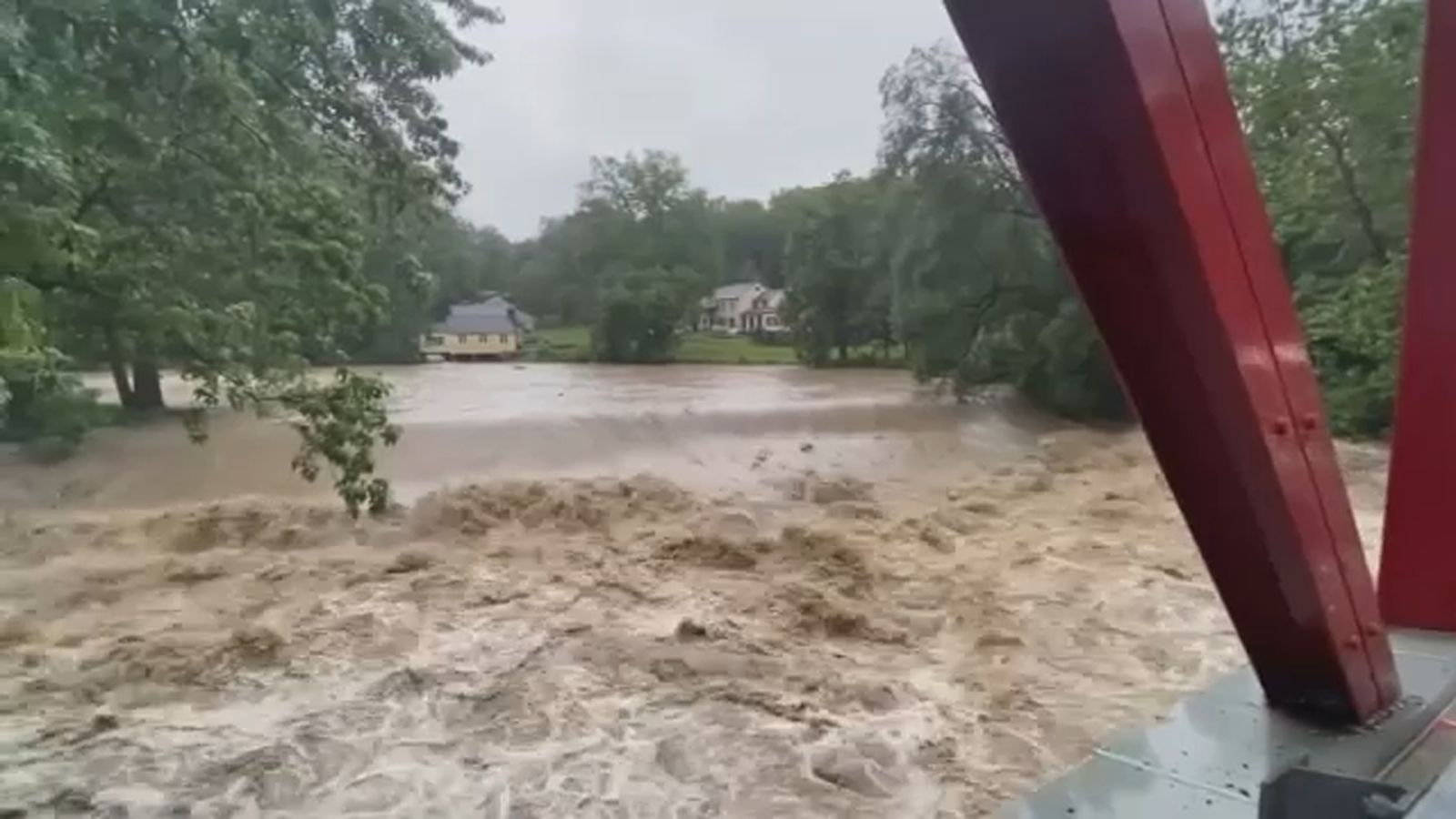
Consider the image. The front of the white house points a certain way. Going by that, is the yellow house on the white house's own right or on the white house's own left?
on the white house's own right

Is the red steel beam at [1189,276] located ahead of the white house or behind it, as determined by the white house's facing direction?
ahead

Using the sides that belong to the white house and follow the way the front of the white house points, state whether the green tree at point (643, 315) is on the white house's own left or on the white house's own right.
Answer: on the white house's own right

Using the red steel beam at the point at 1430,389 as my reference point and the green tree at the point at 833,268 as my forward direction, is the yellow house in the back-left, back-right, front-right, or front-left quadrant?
front-left

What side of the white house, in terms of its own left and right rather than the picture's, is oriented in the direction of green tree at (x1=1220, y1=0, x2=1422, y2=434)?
front

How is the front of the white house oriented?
toward the camera

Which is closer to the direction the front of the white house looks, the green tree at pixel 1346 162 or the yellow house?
the green tree

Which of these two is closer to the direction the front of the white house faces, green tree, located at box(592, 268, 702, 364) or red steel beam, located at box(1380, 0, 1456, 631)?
the red steel beam

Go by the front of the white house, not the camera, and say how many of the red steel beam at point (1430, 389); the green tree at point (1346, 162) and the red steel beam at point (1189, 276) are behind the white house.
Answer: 0

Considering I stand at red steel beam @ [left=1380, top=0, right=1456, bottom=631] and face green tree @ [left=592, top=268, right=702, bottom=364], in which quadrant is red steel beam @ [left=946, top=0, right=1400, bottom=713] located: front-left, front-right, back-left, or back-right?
back-left

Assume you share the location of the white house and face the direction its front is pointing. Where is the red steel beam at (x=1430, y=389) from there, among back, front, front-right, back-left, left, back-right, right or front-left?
front
